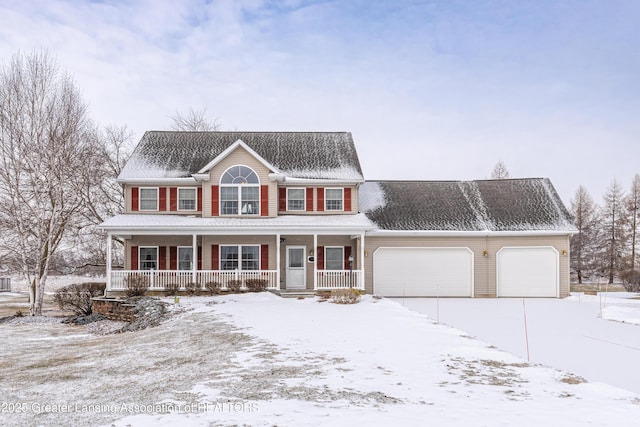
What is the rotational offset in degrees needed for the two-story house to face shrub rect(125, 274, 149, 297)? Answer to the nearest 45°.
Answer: approximately 45° to its right

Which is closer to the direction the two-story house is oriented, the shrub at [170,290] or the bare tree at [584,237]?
the shrub

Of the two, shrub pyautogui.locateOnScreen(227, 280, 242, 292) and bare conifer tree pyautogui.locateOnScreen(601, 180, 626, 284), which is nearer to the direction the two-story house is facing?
the shrub

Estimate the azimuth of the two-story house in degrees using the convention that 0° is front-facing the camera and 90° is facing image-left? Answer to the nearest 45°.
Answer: approximately 0°

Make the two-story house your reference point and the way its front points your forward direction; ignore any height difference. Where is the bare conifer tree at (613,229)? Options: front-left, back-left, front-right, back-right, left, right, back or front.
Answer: back-left

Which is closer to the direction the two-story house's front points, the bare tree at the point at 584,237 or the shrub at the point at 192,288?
the shrub

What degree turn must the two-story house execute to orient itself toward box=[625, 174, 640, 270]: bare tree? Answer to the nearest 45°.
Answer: approximately 135° to its left

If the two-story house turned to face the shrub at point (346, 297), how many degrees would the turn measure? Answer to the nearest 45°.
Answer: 0° — it already faces it

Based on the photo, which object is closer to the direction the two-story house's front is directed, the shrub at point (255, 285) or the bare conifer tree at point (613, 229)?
the shrub

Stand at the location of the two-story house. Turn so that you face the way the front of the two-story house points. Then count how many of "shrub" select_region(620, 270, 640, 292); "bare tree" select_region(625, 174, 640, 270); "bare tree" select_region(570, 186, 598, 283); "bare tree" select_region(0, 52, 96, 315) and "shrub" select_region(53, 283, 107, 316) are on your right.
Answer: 2

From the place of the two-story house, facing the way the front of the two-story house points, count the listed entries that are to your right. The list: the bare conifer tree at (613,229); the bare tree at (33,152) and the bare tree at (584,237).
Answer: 1

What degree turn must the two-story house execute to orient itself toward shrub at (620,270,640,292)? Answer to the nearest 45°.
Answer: approximately 135° to its left
